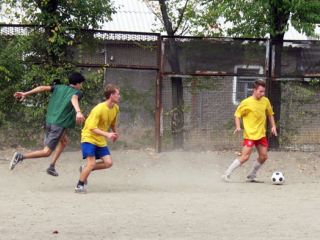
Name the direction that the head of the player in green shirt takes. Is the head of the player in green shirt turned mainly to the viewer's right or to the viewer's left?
to the viewer's right

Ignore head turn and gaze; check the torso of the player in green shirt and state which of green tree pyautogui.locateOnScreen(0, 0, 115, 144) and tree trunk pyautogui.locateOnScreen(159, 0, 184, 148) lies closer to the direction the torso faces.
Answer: the tree trunk

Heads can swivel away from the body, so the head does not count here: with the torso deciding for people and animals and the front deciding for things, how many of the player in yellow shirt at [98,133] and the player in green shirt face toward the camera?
0

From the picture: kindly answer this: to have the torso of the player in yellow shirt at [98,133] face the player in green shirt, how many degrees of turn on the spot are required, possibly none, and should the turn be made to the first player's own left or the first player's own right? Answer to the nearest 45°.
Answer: approximately 135° to the first player's own left

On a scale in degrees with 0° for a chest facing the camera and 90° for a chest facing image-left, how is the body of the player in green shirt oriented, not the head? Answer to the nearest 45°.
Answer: approximately 225°

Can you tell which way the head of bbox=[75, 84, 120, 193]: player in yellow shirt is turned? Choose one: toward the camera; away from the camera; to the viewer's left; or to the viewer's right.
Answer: to the viewer's right

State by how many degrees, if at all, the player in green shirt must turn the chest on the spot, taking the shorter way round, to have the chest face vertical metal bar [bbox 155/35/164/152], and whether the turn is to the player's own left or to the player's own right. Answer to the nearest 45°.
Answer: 0° — they already face it

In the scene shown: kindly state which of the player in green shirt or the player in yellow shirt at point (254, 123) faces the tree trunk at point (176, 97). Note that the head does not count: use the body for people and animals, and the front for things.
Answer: the player in green shirt

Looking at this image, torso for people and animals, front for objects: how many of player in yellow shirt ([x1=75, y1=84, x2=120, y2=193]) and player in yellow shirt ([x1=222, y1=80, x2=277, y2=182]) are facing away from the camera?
0

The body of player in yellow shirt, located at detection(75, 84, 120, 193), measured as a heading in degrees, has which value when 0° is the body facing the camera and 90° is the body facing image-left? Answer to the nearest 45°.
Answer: approximately 270°

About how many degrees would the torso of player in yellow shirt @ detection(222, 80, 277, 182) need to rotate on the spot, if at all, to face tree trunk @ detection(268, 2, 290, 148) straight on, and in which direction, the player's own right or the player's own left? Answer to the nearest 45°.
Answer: approximately 135° to the player's own left

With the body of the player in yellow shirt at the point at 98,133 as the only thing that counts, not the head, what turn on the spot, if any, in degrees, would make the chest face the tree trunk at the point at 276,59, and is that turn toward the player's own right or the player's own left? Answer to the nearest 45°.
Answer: approximately 45° to the player's own left
